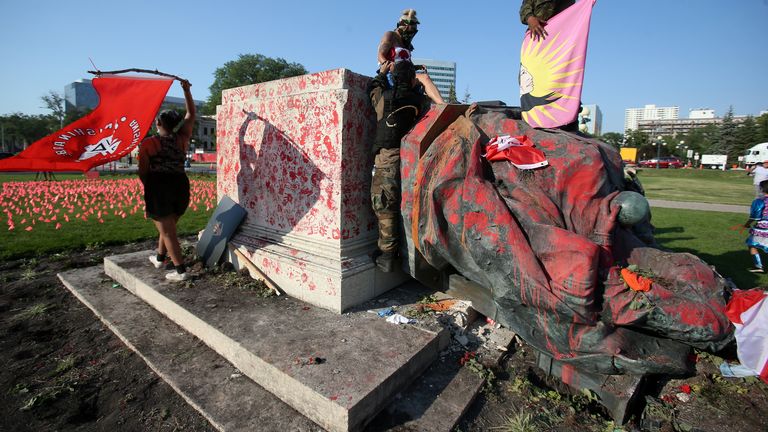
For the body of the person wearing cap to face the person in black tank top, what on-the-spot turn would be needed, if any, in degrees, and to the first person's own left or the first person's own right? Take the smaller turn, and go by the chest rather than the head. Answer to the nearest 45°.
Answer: approximately 135° to the first person's own right

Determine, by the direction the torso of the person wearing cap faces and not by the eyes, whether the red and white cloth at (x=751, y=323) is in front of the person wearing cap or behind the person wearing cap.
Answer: in front

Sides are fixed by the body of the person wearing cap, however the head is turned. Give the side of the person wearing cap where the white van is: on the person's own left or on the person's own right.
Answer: on the person's own left

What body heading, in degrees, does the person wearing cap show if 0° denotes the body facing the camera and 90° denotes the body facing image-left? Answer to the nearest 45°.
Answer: approximately 315°
